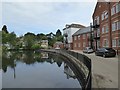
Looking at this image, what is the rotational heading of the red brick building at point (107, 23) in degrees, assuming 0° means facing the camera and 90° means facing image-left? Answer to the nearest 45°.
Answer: approximately 45°
